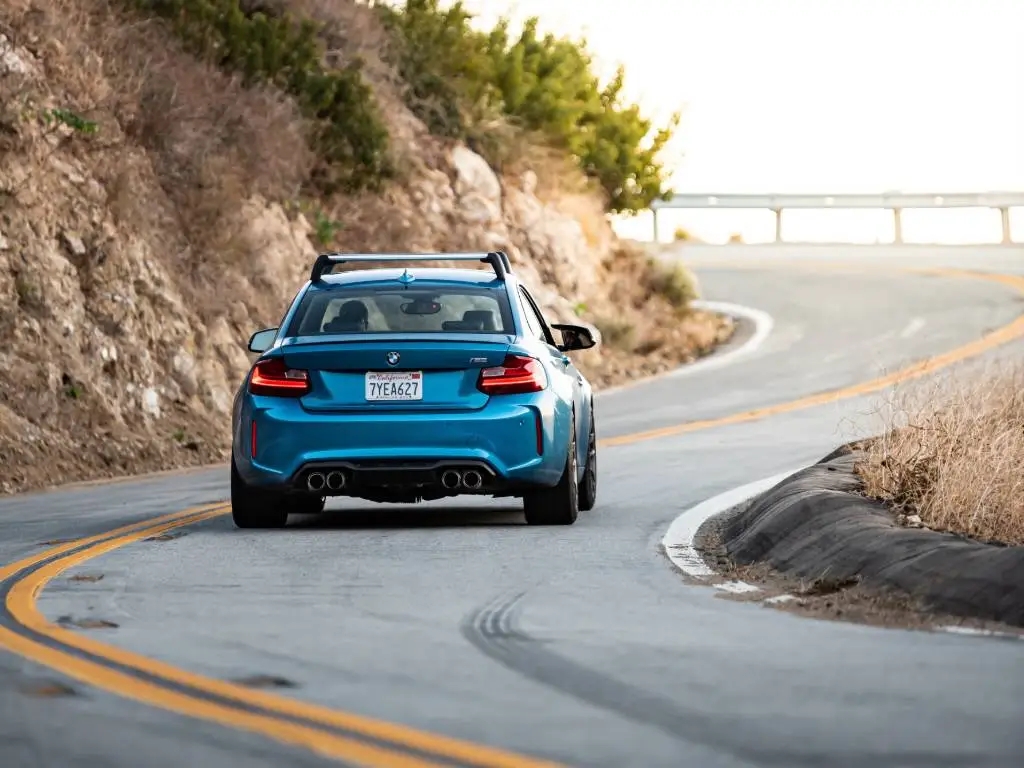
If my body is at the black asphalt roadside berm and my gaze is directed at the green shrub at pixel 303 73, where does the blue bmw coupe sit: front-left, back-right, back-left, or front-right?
front-left

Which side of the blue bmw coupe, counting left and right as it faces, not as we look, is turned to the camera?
back

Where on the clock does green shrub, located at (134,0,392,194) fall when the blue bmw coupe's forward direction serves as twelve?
The green shrub is roughly at 12 o'clock from the blue bmw coupe.

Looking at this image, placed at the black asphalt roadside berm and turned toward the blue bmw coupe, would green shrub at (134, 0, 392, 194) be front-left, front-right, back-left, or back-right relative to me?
front-right

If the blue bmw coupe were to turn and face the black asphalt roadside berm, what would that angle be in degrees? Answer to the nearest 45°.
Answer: approximately 135° to its right

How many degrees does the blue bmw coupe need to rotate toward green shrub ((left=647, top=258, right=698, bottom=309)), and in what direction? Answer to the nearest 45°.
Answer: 0° — it already faces it

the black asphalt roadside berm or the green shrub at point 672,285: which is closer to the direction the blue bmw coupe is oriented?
the green shrub

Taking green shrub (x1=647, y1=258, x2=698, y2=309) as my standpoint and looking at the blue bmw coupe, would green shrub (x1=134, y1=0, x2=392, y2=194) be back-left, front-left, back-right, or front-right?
front-right

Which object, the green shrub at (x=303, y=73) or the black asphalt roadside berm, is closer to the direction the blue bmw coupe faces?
the green shrub
